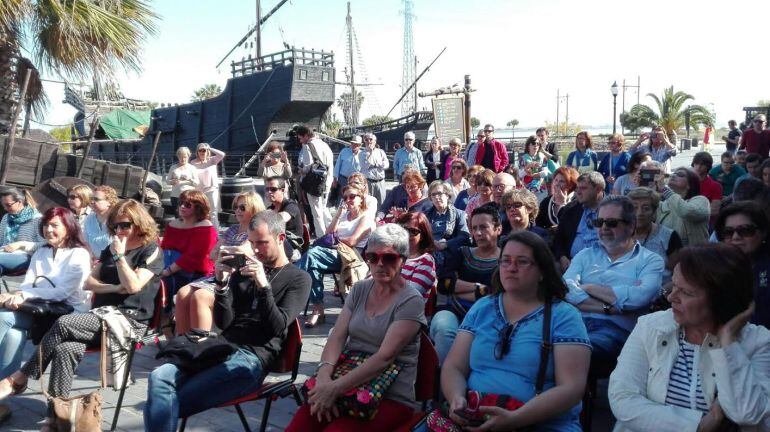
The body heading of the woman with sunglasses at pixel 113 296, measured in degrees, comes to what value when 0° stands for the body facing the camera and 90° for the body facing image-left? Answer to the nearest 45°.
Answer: approximately 45°

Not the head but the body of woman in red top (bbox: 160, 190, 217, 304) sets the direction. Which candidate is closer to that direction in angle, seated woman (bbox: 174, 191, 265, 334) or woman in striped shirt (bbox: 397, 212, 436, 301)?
the seated woman

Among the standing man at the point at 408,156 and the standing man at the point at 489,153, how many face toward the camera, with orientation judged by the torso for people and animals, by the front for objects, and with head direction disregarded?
2

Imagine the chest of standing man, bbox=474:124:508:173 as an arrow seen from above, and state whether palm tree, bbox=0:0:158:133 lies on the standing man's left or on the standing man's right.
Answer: on the standing man's right

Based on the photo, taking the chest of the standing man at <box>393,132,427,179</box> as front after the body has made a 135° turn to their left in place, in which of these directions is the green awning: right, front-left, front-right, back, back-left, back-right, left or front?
left

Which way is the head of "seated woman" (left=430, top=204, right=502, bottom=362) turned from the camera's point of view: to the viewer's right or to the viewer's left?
to the viewer's left

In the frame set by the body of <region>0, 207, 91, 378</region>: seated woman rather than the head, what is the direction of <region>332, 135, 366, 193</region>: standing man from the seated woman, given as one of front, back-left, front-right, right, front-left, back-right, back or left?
back

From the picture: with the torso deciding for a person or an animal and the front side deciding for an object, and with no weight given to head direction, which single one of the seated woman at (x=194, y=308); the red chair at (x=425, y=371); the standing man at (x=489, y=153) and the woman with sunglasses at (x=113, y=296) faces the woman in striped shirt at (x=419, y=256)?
the standing man

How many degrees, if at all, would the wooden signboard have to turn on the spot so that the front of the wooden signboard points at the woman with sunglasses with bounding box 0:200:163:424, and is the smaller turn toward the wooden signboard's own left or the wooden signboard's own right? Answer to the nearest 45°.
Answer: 0° — it already faces them
